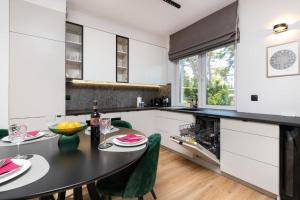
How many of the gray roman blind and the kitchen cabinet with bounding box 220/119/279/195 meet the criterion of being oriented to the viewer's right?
0

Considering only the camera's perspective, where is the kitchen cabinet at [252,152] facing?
facing the viewer and to the left of the viewer

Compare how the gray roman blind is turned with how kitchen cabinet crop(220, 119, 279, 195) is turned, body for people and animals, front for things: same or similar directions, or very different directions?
same or similar directions

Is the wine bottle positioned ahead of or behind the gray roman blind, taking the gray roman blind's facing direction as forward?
ahead

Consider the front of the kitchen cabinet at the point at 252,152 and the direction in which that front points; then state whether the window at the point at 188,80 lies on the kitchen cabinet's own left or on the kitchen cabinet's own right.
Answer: on the kitchen cabinet's own right

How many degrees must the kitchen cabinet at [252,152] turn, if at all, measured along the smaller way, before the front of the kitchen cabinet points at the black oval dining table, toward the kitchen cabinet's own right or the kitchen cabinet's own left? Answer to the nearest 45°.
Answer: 0° — it already faces it

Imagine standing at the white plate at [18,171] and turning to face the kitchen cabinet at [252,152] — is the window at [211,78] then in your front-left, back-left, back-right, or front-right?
front-left
